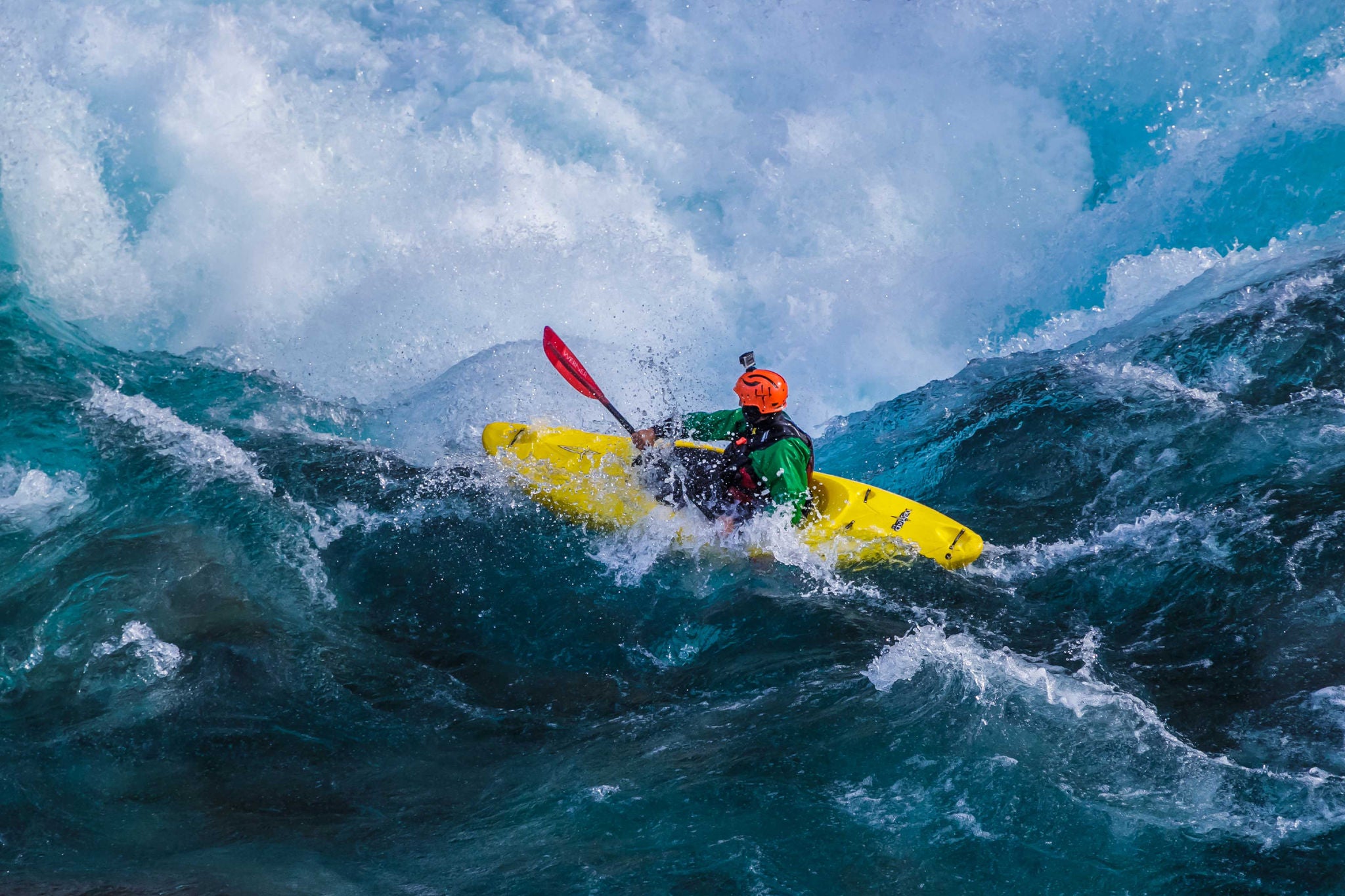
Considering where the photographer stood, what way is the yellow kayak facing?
facing to the left of the viewer
